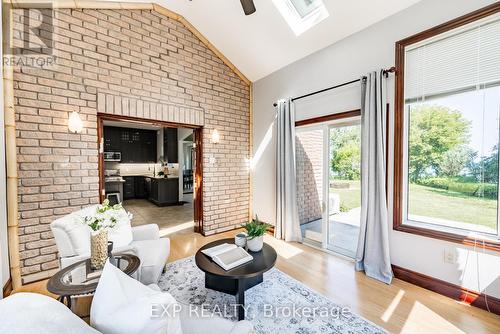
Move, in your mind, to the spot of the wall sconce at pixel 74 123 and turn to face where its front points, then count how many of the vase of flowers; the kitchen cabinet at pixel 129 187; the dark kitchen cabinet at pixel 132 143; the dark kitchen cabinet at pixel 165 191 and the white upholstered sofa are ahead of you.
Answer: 2

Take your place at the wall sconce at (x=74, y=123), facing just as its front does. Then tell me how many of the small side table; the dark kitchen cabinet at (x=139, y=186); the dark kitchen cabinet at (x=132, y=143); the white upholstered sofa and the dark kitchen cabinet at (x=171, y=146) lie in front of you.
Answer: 2

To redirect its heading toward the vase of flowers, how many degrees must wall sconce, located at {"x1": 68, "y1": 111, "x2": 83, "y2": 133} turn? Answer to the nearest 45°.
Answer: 0° — it already faces it

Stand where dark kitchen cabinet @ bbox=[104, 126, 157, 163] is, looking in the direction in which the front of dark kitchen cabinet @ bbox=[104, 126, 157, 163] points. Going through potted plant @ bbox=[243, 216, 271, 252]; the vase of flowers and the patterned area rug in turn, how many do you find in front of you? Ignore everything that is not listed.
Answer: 3

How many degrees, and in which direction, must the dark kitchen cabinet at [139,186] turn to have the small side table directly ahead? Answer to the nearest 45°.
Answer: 0° — it already faces it

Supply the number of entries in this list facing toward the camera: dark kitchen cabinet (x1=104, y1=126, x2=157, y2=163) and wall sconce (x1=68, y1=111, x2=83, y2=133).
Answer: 2
